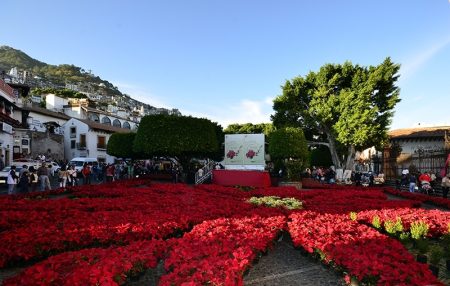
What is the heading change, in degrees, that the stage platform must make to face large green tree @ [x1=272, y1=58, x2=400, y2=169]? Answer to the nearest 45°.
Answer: approximately 135° to its left

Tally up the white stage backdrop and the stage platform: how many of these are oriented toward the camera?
2

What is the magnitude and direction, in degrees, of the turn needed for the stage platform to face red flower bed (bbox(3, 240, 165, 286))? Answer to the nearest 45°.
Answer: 0° — it already faces it

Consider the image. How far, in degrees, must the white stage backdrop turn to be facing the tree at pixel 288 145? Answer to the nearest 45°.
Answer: approximately 135° to its left

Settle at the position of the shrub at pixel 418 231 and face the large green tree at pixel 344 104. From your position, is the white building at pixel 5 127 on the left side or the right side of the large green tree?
left

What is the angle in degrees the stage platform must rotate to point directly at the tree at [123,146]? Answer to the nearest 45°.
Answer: approximately 135° to its right

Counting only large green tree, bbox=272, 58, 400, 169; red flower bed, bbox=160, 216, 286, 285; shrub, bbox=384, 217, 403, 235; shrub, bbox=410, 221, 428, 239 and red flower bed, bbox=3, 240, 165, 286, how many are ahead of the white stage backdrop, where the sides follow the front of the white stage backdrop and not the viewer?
4

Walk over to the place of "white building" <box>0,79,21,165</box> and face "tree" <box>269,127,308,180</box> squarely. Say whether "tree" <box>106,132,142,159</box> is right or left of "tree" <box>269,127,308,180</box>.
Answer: left

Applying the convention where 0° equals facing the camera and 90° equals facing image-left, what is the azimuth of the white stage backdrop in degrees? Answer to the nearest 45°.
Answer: approximately 0°

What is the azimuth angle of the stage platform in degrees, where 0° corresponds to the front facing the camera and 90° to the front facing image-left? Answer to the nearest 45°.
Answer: approximately 0°

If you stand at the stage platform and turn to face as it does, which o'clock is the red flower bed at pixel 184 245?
The red flower bed is roughly at 12 o'clock from the stage platform.
